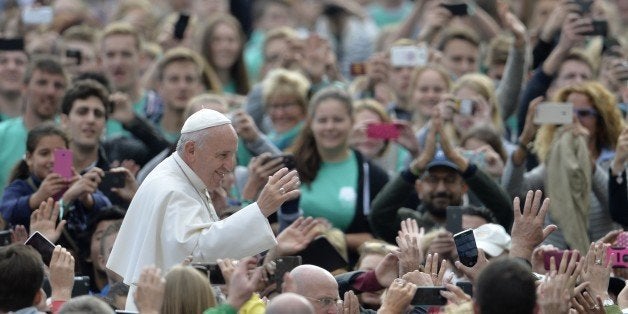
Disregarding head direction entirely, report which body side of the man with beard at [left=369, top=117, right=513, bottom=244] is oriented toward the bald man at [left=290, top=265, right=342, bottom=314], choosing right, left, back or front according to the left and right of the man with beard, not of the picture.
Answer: front

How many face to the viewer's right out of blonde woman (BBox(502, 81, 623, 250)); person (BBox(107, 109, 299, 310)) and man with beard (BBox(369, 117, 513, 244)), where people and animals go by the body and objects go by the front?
1

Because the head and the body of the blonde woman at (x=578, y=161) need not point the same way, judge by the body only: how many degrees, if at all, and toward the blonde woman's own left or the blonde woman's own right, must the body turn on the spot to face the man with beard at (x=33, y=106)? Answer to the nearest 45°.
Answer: approximately 45° to the blonde woman's own right

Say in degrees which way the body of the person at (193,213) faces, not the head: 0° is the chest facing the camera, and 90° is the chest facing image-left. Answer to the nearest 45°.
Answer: approximately 270°

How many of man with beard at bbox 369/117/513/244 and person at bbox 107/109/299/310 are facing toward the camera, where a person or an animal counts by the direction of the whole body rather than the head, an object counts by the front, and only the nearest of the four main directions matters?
1

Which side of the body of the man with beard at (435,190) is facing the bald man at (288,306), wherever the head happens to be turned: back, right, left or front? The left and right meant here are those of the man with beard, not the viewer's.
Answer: front

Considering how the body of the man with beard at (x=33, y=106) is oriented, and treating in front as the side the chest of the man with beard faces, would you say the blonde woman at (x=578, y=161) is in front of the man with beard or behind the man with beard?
in front
